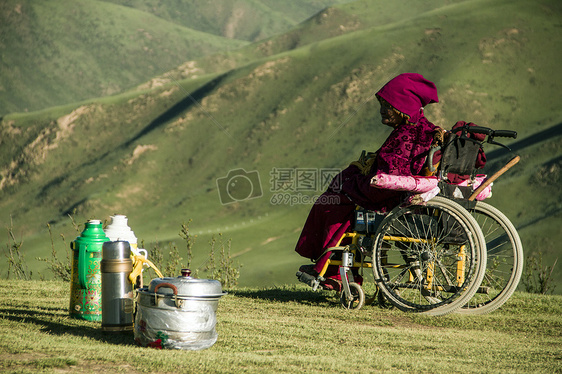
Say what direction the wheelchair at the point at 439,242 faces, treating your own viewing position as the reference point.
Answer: facing away from the viewer and to the left of the viewer

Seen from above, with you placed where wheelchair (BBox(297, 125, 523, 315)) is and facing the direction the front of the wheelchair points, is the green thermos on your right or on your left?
on your left
